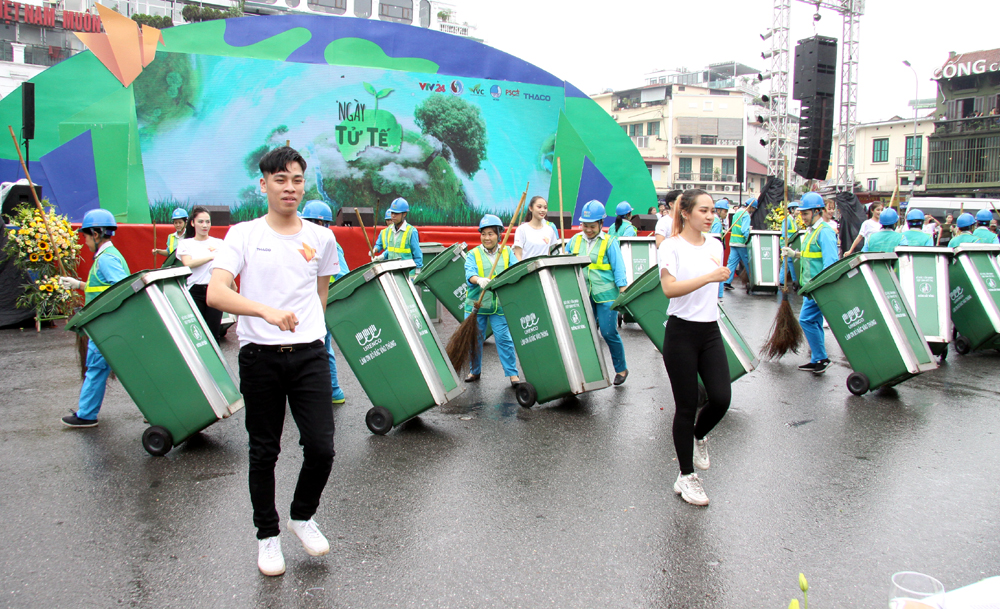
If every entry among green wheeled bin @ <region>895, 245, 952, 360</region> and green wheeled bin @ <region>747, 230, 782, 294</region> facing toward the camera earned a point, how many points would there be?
2

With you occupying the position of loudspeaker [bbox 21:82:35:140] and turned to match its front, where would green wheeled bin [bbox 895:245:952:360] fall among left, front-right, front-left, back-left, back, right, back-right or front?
front-left

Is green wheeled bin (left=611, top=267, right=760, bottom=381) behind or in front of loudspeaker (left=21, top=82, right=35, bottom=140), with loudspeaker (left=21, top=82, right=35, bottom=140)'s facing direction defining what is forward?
in front

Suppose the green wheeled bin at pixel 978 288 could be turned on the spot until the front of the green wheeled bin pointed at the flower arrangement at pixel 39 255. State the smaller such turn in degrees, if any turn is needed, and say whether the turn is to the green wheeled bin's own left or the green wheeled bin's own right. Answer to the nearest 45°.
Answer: approximately 135° to the green wheeled bin's own right

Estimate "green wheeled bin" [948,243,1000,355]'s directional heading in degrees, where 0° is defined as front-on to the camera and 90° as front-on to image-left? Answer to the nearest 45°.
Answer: approximately 315°

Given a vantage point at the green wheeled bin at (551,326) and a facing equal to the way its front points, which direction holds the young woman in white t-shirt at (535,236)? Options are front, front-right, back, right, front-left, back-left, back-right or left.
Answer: back-left
